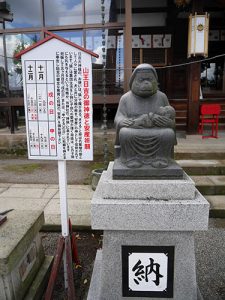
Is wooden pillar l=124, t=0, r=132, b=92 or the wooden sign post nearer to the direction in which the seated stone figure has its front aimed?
the wooden sign post

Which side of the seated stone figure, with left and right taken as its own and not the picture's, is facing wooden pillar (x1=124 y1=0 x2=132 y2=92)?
back

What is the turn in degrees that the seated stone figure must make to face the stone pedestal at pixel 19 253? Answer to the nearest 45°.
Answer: approximately 90° to its right

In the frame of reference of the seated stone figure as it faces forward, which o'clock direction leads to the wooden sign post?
The wooden sign post is roughly at 3 o'clock from the seated stone figure.

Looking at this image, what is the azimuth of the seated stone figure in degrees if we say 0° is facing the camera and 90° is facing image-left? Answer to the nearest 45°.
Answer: approximately 0°

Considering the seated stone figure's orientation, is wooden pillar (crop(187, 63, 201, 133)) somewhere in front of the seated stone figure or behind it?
behind

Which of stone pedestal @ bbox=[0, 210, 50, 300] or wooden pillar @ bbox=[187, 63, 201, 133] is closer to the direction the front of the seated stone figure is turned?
the stone pedestal
